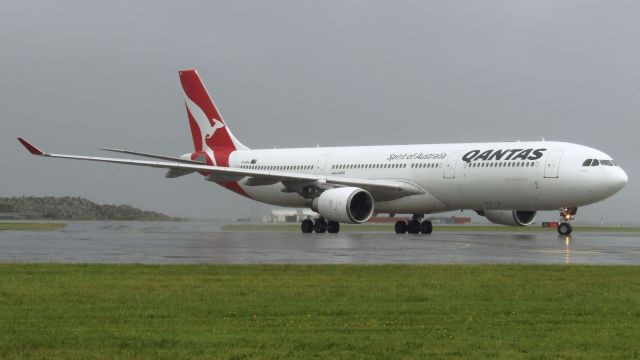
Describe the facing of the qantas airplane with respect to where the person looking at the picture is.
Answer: facing the viewer and to the right of the viewer
